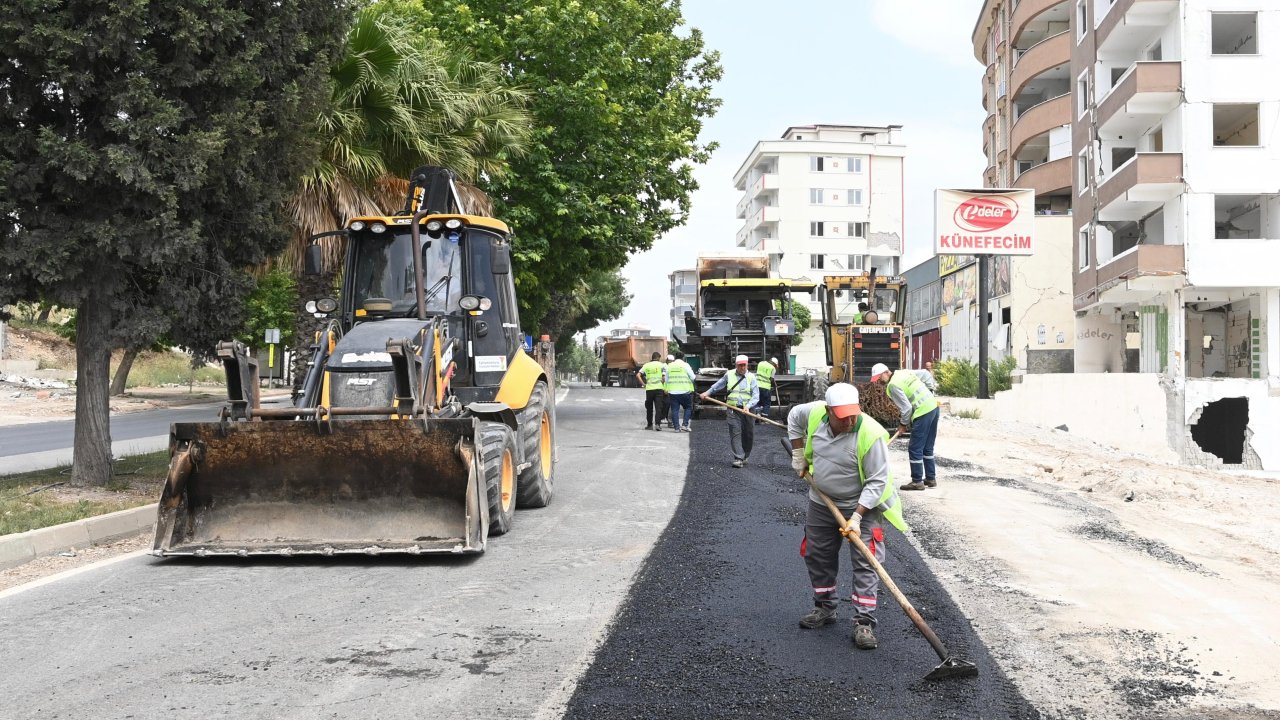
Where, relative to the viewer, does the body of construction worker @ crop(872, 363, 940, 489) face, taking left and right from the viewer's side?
facing to the left of the viewer

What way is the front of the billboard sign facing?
toward the camera

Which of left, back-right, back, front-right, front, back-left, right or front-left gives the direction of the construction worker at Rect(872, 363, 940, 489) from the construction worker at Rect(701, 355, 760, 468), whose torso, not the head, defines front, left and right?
front-left

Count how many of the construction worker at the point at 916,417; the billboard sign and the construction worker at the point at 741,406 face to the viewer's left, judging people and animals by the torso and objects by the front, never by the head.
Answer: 1

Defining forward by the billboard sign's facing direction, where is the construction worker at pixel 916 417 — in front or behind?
in front

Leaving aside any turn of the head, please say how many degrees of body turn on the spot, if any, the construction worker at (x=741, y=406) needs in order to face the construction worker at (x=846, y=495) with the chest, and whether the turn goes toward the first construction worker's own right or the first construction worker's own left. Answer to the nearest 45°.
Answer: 0° — they already face them

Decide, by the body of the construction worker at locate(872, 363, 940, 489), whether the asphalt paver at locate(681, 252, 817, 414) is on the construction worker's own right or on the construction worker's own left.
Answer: on the construction worker's own right

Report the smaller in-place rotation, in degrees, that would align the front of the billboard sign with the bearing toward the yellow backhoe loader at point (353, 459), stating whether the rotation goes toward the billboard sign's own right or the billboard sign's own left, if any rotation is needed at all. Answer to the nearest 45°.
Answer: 0° — it already faces it

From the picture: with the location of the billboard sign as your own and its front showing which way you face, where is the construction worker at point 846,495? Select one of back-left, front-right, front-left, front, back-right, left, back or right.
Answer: front

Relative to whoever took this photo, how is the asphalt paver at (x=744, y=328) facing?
facing away from the viewer

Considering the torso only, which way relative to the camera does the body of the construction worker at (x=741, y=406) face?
toward the camera

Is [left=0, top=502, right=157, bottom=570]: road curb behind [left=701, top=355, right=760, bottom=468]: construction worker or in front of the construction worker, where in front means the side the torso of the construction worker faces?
in front

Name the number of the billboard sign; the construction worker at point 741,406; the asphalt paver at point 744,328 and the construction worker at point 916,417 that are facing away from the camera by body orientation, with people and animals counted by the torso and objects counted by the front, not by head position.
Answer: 1

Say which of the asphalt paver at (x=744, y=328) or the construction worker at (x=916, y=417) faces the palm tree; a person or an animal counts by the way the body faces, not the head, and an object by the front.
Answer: the construction worker

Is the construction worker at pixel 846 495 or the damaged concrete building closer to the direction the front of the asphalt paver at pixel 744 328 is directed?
the damaged concrete building

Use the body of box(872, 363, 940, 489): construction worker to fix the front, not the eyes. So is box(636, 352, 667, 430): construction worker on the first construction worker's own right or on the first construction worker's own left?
on the first construction worker's own right
